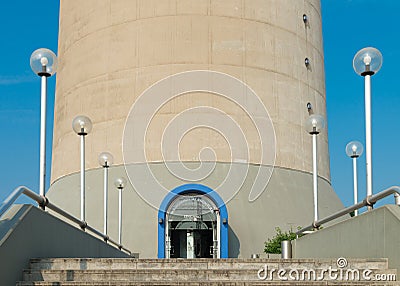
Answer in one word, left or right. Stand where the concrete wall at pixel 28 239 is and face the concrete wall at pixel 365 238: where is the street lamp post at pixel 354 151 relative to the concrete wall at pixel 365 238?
left

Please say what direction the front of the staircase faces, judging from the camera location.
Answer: facing the viewer

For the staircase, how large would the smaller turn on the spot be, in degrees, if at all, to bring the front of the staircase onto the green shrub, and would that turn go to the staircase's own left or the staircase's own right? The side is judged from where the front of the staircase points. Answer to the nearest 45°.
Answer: approximately 180°

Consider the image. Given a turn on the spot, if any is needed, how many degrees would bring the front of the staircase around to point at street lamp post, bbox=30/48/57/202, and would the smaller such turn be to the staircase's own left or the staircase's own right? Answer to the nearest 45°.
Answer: approximately 135° to the staircase's own right

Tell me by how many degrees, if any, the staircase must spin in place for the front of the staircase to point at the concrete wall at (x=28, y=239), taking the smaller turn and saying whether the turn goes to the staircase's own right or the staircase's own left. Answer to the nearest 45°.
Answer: approximately 90° to the staircase's own right

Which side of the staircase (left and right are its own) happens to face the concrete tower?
back

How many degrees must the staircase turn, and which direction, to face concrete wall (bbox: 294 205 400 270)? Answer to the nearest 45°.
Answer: approximately 135° to its left
